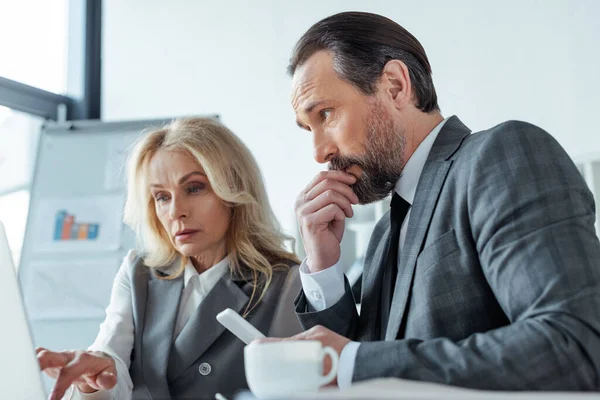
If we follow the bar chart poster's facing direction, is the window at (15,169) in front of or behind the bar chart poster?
behind

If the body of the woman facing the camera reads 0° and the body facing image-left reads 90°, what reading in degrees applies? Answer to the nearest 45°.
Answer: approximately 45°

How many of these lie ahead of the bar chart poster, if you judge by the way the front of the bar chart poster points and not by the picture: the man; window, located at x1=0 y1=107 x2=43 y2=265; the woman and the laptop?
3

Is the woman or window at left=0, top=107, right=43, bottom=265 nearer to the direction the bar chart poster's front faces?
the woman

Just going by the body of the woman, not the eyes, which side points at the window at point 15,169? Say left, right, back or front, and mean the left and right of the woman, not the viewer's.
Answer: right

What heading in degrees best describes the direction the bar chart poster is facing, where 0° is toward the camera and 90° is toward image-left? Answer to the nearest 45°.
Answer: approximately 0°

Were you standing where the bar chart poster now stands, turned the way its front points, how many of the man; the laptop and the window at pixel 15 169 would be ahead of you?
2
